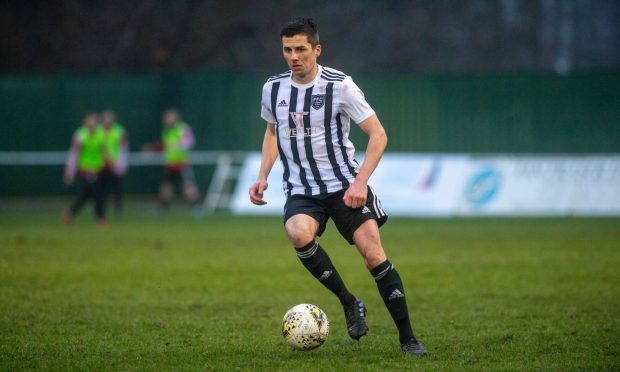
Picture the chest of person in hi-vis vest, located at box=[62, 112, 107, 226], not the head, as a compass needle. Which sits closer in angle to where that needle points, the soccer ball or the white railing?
the soccer ball

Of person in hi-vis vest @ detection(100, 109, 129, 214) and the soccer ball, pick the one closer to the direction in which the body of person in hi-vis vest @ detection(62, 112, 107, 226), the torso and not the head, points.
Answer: the soccer ball

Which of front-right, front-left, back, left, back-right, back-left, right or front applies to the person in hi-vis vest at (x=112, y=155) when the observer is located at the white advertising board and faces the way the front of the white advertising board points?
right

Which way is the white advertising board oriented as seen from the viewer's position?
toward the camera

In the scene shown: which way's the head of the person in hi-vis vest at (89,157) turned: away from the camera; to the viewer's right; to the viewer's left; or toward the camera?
toward the camera

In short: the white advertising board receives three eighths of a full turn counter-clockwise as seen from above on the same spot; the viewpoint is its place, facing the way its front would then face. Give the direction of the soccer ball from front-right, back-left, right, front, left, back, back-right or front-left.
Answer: back-right

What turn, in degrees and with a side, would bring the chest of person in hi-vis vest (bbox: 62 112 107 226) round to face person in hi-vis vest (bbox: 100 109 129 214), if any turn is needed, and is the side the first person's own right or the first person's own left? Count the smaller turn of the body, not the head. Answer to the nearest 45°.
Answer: approximately 90° to the first person's own left

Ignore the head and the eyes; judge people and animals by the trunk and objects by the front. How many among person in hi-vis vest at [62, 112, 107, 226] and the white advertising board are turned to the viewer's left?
0

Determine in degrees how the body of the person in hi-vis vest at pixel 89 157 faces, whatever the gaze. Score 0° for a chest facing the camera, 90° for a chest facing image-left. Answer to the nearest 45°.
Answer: approximately 315°

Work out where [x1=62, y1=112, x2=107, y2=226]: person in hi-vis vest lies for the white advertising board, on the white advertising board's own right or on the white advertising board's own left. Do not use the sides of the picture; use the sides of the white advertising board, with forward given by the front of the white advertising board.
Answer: on the white advertising board's own right

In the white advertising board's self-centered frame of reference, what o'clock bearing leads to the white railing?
The white railing is roughly at 4 o'clock from the white advertising board.
